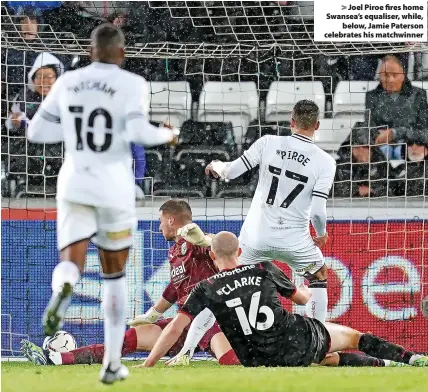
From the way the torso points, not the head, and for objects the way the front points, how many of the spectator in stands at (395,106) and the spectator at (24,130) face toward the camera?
2

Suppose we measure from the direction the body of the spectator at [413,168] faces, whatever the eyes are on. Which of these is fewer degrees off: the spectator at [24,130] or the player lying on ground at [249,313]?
the player lying on ground

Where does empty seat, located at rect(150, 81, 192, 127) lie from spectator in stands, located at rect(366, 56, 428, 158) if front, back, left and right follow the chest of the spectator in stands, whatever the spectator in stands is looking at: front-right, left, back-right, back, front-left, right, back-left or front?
right

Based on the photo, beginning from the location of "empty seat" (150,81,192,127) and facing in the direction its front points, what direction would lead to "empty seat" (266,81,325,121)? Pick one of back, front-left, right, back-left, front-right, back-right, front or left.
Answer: left

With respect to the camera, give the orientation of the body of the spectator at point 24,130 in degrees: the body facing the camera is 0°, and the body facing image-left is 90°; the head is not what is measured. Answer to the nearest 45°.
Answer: approximately 0°

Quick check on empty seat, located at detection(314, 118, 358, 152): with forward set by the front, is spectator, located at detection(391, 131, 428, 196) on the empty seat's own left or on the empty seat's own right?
on the empty seat's own left

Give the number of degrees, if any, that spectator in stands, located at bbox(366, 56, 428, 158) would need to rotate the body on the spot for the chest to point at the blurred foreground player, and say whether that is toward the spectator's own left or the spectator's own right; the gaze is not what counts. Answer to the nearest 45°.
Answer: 0° — they already face them

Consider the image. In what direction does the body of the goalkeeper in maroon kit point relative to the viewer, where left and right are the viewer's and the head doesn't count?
facing the viewer and to the left of the viewer

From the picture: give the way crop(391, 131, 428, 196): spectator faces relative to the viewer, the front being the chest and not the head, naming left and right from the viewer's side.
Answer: facing the viewer

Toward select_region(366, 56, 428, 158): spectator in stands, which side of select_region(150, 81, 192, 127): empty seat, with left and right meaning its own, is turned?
left

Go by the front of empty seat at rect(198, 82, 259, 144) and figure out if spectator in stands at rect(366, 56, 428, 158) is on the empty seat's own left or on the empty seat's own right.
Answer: on the empty seat's own left

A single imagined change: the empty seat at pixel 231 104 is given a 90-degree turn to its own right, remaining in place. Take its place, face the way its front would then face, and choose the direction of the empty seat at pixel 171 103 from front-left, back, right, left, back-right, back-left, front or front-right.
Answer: front
